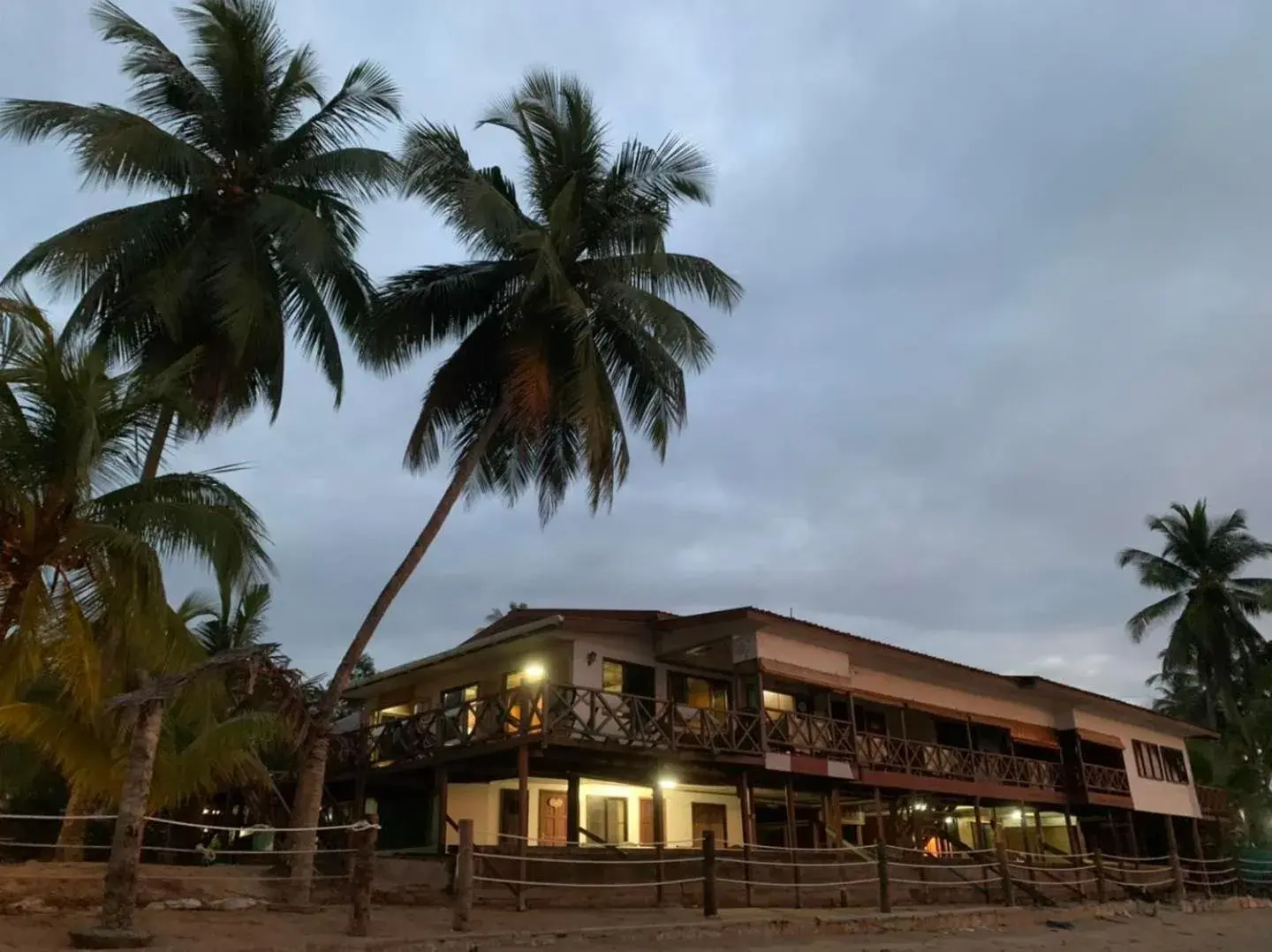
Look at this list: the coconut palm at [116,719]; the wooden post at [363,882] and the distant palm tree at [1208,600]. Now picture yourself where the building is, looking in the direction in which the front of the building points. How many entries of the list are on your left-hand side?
1

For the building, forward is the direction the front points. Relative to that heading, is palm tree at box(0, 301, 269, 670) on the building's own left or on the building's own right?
on the building's own right

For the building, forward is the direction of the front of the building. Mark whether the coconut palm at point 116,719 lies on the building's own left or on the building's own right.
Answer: on the building's own right

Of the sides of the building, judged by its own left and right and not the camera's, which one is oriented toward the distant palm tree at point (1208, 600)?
left

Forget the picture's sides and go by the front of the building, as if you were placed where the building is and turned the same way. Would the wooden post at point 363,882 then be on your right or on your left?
on your right

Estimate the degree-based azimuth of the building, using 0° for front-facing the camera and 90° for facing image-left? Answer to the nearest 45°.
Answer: approximately 315°

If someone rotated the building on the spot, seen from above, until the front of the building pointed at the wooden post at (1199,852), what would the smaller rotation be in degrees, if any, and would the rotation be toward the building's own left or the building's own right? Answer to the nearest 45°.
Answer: approximately 90° to the building's own left

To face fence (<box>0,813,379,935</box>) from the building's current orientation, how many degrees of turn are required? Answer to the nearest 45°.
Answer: approximately 90° to its right

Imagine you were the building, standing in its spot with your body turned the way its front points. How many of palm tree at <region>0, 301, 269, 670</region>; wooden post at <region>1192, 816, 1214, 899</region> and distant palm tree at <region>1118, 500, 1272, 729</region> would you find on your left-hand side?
2
